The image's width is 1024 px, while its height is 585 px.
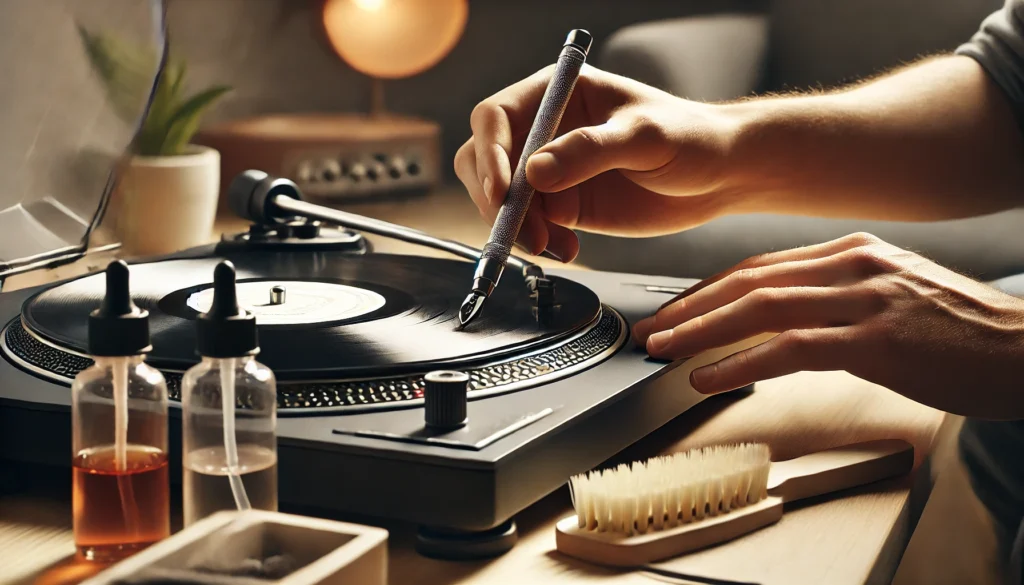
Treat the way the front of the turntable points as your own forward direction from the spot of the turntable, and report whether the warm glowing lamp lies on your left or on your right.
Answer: on your left

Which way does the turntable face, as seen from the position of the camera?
facing the viewer and to the right of the viewer

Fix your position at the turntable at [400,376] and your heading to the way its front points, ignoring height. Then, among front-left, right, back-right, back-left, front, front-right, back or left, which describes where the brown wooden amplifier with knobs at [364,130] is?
back-left
